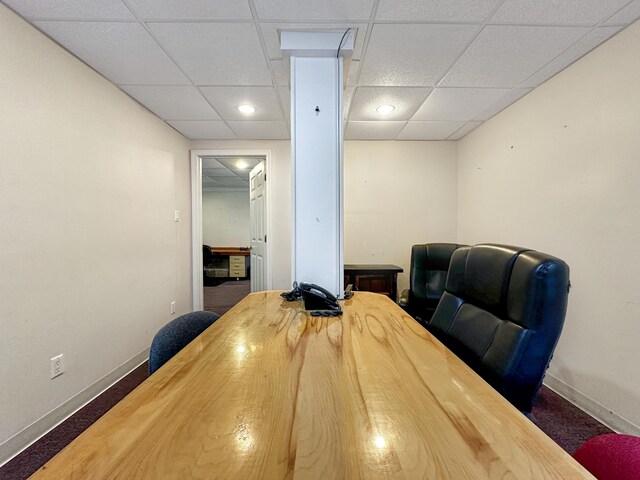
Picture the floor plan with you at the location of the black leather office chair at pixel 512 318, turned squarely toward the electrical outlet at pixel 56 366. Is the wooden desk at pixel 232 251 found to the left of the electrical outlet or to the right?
right

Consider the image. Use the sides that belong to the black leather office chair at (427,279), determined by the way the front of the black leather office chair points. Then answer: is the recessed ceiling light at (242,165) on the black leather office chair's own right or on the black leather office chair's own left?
on the black leather office chair's own right

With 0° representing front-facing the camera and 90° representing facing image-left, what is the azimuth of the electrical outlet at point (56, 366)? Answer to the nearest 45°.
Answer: approximately 315°

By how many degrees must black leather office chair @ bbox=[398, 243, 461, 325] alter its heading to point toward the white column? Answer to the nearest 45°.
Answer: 0° — it already faces it

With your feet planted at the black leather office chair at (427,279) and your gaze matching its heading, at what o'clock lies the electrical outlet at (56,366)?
The electrical outlet is roughly at 12 o'clock from the black leather office chair.

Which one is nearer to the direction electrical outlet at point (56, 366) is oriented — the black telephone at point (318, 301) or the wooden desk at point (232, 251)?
the black telephone

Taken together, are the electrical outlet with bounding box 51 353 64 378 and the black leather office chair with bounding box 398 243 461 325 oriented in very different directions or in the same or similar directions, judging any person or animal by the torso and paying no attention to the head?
very different directions

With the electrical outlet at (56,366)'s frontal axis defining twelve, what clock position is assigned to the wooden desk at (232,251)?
The wooden desk is roughly at 9 o'clock from the electrical outlet.

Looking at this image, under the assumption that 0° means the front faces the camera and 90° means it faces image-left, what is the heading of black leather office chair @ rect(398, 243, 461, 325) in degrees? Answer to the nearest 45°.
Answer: approximately 45°
